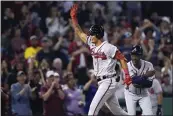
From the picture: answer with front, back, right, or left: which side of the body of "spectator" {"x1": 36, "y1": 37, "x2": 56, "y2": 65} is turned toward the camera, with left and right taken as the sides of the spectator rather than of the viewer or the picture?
front

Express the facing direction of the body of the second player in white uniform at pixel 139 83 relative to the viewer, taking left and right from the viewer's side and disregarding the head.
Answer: facing the viewer

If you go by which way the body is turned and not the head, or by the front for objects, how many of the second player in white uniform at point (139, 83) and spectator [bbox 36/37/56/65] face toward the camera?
2

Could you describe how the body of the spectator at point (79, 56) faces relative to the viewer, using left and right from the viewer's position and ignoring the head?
facing the viewer and to the right of the viewer

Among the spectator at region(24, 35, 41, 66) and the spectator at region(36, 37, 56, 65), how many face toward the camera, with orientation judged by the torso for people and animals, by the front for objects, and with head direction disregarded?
2

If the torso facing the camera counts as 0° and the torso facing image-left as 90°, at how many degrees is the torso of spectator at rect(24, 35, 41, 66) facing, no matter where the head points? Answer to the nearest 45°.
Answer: approximately 0°

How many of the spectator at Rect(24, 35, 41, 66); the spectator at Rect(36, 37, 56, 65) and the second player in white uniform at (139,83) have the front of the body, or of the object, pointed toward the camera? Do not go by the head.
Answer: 3
